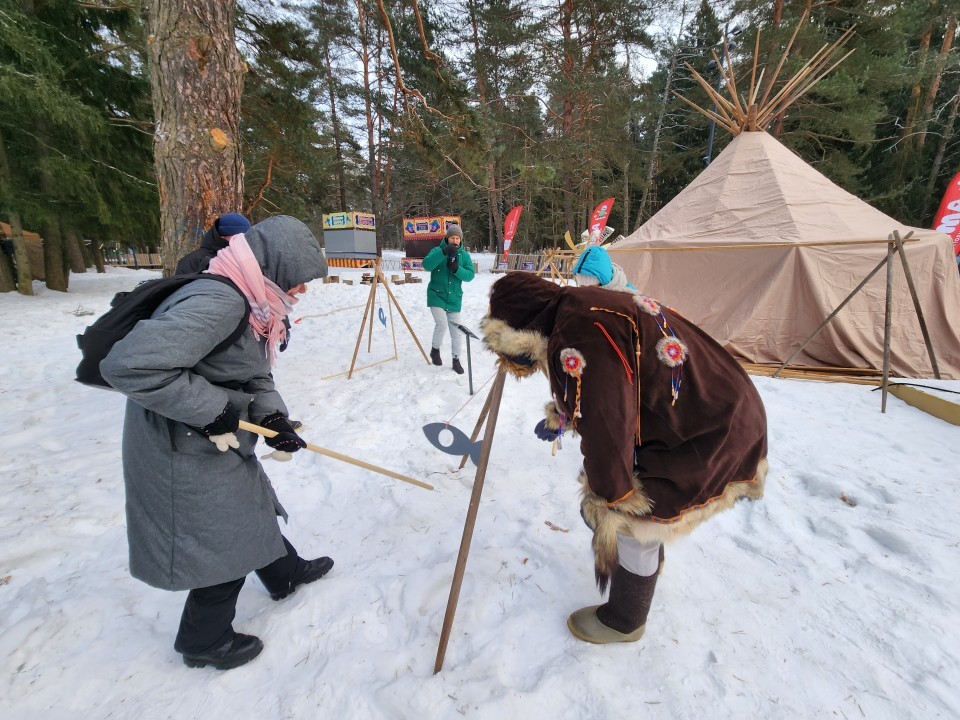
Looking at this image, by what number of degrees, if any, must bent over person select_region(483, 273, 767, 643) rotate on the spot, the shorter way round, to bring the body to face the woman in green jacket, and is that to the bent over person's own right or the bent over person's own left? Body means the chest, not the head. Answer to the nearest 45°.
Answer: approximately 45° to the bent over person's own right

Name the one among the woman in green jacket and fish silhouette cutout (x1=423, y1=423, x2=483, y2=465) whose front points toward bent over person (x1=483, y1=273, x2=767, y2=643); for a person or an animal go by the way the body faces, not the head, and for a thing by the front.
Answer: the woman in green jacket

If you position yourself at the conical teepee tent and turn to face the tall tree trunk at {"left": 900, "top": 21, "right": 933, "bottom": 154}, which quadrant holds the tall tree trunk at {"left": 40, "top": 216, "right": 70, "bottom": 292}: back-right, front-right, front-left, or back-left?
back-left

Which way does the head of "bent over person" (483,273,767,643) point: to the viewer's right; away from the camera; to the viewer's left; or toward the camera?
to the viewer's left

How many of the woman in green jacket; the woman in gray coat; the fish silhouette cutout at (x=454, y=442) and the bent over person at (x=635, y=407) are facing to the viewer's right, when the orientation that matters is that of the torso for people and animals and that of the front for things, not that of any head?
1

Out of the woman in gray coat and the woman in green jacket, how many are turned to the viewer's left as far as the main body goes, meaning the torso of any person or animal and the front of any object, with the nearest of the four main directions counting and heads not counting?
0

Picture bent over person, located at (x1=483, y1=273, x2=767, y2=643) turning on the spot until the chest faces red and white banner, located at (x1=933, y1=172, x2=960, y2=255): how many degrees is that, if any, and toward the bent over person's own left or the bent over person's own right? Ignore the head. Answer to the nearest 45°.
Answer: approximately 135° to the bent over person's own right

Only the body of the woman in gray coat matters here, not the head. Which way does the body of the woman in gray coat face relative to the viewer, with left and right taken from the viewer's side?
facing to the right of the viewer

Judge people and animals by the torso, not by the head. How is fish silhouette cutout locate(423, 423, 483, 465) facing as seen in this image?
to the viewer's left

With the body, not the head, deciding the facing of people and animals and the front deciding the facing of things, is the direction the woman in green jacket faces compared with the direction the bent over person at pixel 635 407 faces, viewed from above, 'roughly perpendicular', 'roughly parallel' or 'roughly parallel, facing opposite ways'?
roughly perpendicular

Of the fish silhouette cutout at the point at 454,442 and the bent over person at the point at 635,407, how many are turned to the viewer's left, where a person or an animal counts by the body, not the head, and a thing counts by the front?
2
